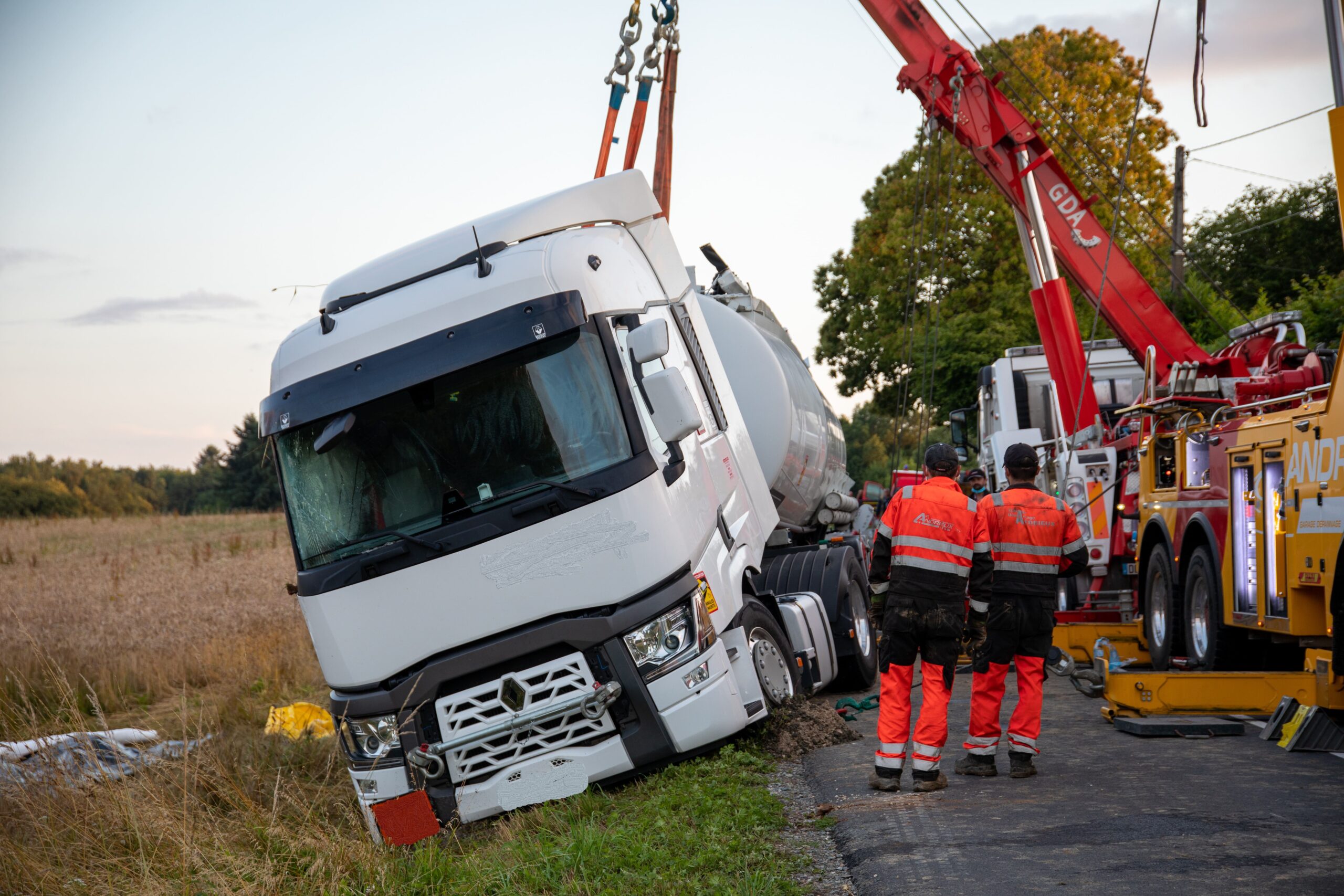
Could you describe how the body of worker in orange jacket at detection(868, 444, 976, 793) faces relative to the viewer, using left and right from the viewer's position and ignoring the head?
facing away from the viewer

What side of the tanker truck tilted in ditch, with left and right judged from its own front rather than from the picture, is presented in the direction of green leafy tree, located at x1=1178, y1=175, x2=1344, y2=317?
back

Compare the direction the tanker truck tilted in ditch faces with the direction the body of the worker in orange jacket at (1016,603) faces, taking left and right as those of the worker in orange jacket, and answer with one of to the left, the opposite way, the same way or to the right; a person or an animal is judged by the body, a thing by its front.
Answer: the opposite way

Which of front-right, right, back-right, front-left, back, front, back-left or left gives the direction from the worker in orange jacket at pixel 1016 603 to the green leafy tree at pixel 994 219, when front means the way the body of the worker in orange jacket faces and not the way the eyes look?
front

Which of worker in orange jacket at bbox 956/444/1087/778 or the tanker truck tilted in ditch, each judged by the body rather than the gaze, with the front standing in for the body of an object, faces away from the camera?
the worker in orange jacket

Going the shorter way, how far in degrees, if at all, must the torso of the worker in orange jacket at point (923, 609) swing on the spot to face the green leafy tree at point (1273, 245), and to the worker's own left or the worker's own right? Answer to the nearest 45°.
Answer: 0° — they already face it

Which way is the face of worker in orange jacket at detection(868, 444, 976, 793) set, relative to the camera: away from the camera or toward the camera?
away from the camera

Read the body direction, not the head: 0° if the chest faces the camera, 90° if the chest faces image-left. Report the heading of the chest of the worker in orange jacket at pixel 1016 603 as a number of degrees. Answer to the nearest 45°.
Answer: approximately 180°

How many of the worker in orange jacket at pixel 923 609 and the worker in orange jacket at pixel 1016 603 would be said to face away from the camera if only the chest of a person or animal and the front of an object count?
2

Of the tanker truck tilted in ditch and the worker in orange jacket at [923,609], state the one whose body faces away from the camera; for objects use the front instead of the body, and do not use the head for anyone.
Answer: the worker in orange jacket

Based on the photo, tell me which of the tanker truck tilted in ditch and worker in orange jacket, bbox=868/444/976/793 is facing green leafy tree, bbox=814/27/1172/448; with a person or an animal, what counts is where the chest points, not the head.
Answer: the worker in orange jacket

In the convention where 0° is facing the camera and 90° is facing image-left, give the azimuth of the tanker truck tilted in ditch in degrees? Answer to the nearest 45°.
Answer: approximately 45°

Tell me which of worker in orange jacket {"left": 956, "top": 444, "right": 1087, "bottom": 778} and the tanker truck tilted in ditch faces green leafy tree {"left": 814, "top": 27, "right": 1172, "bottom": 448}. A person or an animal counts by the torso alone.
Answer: the worker in orange jacket

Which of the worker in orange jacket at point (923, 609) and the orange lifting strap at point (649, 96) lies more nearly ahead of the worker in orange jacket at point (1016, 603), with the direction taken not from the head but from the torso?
the orange lifting strap
